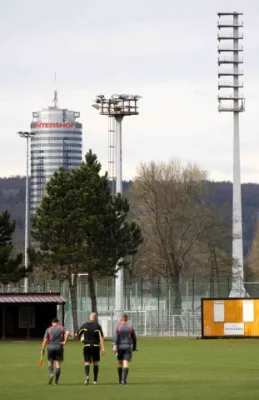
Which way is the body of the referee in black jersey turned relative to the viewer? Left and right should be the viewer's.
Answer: facing away from the viewer
